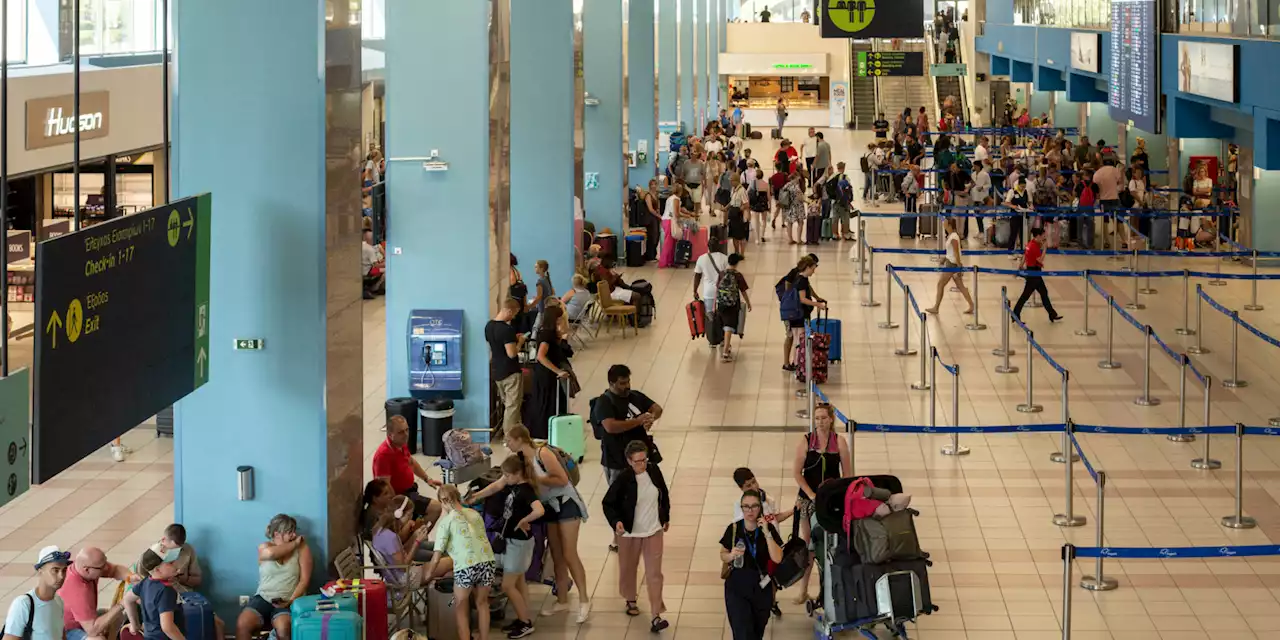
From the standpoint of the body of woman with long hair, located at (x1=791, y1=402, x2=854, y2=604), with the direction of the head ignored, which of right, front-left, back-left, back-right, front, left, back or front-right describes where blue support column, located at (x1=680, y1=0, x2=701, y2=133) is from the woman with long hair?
back

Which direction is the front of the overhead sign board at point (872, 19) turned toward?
toward the camera

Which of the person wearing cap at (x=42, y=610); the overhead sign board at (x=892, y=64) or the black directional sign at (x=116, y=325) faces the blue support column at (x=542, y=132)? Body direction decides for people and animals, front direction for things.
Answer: the overhead sign board

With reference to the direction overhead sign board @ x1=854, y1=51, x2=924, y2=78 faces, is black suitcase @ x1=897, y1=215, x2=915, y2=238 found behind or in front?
in front

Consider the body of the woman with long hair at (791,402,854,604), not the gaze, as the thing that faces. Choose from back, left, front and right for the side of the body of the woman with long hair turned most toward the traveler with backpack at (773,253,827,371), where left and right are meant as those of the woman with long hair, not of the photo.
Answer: back

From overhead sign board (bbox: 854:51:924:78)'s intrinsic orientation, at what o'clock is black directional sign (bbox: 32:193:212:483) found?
The black directional sign is roughly at 12 o'clock from the overhead sign board.

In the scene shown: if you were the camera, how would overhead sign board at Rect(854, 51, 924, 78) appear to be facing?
facing the viewer

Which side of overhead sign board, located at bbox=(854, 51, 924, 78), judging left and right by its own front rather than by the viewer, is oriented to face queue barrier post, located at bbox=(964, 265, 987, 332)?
front

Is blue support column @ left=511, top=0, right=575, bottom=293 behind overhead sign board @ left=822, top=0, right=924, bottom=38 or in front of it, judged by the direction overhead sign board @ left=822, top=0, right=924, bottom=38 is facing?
in front
